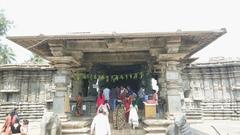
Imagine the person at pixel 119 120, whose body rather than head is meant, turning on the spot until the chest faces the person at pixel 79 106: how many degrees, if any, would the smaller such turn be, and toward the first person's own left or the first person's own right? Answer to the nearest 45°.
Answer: approximately 45° to the first person's own left

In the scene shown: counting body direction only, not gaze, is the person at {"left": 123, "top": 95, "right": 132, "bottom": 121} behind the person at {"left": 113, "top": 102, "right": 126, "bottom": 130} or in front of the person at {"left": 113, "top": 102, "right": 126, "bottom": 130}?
in front

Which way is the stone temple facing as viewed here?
toward the camera

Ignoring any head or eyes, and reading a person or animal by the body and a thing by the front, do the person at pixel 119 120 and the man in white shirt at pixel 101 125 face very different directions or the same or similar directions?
same or similar directions

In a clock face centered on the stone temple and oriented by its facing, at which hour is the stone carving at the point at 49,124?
The stone carving is roughly at 1 o'clock from the stone temple.

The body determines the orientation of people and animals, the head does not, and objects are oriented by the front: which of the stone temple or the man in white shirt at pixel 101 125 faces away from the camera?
the man in white shirt

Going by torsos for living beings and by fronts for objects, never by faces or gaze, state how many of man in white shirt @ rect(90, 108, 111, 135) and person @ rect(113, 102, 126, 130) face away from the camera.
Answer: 2

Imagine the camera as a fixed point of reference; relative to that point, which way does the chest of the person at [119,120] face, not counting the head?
away from the camera

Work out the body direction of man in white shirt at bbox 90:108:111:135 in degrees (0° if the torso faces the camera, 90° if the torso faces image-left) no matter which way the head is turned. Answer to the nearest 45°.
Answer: approximately 180°

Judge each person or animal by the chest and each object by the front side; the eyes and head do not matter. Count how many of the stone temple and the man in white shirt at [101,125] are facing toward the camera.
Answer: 1

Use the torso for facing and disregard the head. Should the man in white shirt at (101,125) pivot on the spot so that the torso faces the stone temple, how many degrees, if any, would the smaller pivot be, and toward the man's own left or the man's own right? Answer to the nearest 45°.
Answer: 0° — they already face it

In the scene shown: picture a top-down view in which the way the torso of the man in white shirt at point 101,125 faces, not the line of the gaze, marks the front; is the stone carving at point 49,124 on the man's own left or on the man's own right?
on the man's own left

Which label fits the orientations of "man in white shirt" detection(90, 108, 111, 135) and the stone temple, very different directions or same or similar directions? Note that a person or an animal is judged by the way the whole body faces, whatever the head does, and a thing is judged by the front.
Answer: very different directions

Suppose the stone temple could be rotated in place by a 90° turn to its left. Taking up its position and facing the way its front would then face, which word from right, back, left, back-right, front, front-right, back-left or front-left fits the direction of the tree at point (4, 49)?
back-left

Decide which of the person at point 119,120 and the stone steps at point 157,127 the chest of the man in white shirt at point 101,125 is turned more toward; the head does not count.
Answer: the person

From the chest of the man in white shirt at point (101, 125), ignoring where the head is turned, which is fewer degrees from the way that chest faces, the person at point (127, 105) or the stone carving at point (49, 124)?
the person

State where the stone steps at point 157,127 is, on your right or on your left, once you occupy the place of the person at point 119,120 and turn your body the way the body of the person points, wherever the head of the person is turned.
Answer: on your right

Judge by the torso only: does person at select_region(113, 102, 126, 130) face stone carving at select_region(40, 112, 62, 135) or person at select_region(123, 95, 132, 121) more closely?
the person

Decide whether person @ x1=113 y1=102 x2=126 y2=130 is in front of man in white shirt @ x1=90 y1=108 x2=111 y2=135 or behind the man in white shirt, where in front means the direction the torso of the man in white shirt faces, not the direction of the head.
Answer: in front
